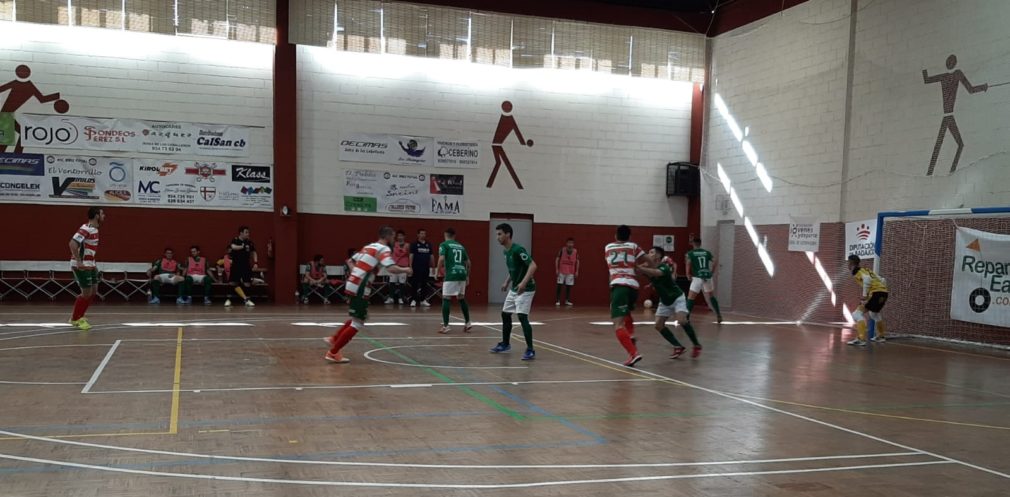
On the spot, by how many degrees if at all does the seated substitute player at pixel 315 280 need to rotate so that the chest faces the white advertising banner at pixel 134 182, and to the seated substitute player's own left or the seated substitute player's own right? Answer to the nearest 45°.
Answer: approximately 90° to the seated substitute player's own right

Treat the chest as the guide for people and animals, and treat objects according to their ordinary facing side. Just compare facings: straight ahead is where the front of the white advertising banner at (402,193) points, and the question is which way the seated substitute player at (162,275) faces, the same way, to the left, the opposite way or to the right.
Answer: the same way

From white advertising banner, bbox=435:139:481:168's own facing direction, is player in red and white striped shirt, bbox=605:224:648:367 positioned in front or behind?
in front

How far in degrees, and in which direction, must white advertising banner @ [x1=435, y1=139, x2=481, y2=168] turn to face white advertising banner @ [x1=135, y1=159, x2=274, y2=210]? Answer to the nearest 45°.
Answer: approximately 90° to its right

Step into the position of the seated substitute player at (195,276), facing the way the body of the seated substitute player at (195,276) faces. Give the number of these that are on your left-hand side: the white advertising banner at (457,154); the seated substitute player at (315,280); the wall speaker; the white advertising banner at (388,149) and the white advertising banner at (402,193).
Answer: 5

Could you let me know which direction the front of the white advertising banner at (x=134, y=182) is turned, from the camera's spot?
facing the viewer

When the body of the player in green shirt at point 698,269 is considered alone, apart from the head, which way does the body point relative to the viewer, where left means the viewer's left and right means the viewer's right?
facing away from the viewer

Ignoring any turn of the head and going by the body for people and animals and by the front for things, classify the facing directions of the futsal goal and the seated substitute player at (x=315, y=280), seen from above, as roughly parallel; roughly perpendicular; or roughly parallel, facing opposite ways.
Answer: roughly perpendicular

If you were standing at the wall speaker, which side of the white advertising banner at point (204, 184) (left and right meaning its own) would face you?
left

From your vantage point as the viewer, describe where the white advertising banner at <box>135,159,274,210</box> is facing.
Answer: facing the viewer

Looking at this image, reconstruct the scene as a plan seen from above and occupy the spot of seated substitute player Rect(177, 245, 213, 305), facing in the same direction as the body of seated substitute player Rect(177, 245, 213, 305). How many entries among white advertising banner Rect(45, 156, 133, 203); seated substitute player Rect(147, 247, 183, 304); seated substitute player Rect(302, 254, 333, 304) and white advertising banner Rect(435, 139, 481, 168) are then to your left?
2

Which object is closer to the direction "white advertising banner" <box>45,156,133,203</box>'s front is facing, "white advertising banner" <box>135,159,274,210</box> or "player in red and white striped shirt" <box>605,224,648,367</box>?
the player in red and white striped shirt

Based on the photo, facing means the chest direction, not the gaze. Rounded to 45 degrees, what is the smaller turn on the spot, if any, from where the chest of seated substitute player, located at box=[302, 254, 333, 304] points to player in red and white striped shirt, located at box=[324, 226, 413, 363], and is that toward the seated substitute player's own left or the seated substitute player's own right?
0° — they already face them

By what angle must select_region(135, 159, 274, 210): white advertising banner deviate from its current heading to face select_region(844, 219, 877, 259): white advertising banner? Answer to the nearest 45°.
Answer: approximately 45° to its left

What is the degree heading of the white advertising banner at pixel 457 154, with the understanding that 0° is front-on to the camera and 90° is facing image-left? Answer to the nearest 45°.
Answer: approximately 0°

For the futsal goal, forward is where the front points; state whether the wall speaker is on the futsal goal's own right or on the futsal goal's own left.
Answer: on the futsal goal's own right

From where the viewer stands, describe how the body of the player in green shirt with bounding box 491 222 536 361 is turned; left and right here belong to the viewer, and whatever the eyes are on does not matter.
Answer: facing the viewer and to the left of the viewer

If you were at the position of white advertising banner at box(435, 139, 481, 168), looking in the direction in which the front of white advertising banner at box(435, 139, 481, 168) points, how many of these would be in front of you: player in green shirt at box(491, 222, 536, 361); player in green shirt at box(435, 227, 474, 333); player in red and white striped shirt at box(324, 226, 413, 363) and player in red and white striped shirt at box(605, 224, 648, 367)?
4

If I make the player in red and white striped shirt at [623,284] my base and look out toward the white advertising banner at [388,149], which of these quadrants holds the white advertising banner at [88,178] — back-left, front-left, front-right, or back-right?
front-left
